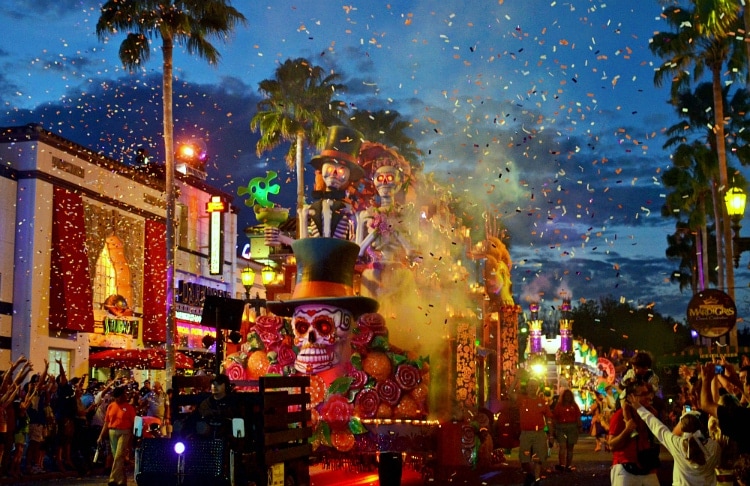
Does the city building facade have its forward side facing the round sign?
yes

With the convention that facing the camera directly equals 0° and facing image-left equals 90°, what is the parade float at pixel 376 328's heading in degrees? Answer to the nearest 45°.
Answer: approximately 45°

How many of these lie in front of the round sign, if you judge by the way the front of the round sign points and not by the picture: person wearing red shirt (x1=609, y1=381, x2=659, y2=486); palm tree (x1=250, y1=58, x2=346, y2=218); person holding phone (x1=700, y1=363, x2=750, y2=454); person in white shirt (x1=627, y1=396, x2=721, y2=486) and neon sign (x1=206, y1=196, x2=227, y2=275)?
3

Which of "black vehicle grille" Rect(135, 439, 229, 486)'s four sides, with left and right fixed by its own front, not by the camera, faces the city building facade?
back

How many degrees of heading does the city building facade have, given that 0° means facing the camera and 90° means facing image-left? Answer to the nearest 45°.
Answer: approximately 315°

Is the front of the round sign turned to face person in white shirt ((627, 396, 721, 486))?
yes

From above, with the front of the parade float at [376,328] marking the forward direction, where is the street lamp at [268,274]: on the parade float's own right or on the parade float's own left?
on the parade float's own right

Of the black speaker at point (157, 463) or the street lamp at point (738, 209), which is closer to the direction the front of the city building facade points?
the street lamp

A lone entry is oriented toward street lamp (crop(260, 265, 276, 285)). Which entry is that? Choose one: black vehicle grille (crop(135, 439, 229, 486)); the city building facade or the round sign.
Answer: the city building facade

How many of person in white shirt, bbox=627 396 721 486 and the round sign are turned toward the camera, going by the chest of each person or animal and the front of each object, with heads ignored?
1
